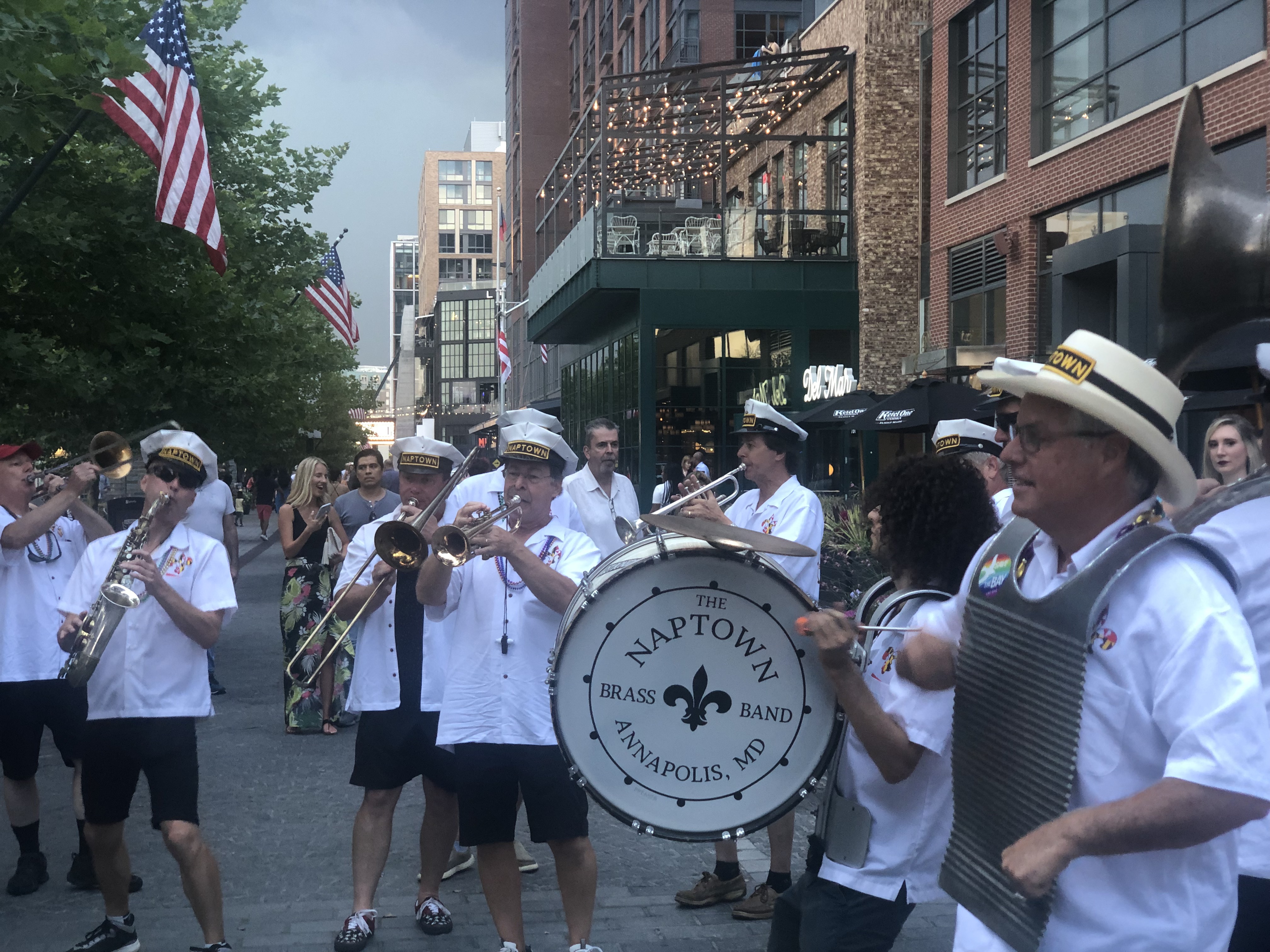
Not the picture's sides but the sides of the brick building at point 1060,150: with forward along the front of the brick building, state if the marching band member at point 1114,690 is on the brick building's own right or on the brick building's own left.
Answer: on the brick building's own left

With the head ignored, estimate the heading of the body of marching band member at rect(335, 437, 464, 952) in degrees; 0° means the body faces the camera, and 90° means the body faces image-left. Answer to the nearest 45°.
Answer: approximately 0°

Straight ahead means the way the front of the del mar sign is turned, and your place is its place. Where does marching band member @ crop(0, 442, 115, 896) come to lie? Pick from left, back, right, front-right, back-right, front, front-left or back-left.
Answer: front-left

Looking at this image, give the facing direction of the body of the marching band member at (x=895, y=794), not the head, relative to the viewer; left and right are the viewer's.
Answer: facing to the left of the viewer

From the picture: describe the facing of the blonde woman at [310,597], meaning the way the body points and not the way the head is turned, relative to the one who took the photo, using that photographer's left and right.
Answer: facing the viewer and to the right of the viewer

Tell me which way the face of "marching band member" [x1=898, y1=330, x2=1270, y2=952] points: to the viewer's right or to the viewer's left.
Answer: to the viewer's left

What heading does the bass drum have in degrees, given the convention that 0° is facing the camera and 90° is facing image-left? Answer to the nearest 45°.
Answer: approximately 0°

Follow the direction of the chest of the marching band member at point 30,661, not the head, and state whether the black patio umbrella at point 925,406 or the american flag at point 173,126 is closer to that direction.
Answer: the black patio umbrella

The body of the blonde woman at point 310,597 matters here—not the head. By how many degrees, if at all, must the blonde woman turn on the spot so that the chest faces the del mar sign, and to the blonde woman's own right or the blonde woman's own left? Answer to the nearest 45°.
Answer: approximately 90° to the blonde woman's own left

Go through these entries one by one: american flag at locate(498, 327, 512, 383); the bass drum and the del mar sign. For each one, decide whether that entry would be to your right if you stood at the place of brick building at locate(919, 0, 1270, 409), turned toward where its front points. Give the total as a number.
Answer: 2
